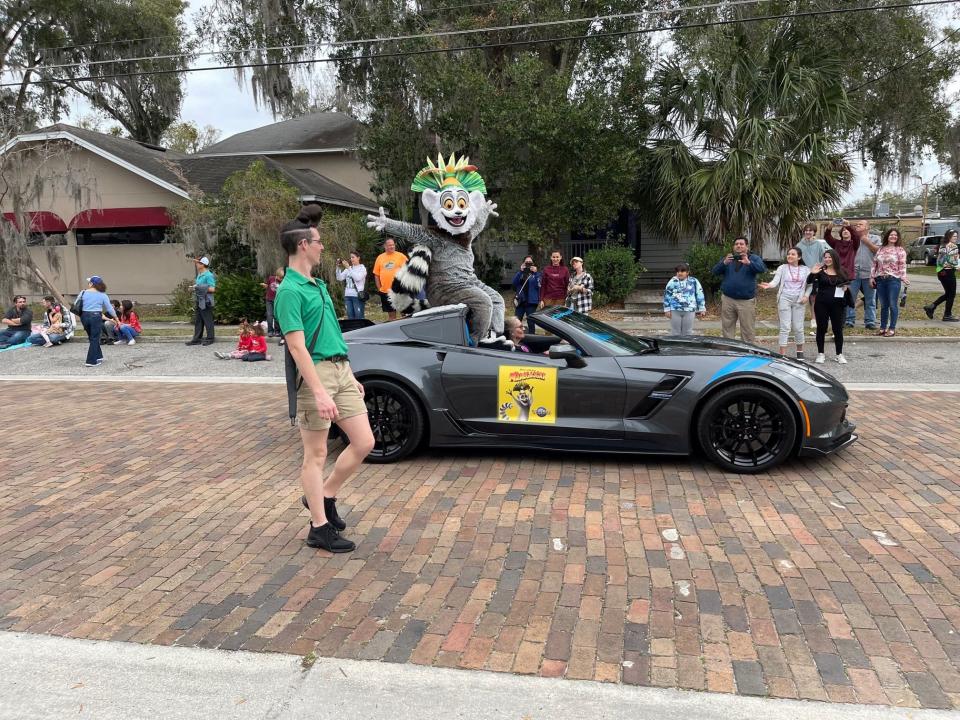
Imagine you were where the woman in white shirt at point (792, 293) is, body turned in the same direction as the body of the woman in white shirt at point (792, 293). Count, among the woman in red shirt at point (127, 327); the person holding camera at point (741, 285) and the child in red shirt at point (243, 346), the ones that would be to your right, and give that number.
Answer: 3

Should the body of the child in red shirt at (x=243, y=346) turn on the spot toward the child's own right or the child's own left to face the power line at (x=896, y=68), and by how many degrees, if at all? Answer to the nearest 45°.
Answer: approximately 180°

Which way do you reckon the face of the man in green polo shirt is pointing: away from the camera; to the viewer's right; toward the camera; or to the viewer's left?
to the viewer's right

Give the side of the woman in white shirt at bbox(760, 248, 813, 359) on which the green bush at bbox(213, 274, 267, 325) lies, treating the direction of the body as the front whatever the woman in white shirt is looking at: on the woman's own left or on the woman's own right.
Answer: on the woman's own right

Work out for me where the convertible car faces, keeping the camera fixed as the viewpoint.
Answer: facing to the right of the viewer

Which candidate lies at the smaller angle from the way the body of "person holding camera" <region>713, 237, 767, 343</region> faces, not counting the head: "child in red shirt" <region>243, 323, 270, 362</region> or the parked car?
the child in red shirt
